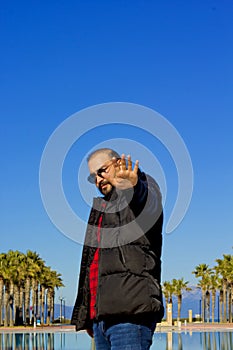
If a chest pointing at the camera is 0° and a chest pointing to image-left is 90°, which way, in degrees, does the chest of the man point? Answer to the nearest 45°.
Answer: approximately 45°
